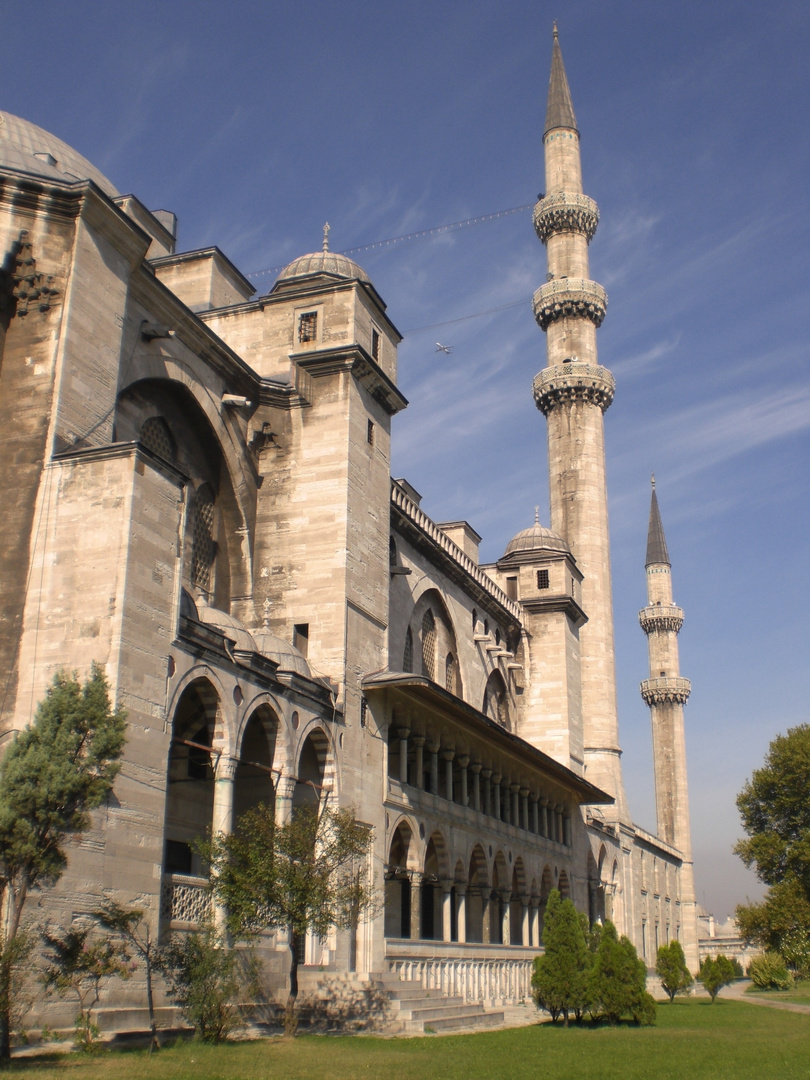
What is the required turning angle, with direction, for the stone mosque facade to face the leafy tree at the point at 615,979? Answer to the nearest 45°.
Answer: approximately 45° to its left

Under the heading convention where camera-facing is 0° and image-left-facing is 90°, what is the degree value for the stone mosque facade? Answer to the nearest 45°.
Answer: approximately 315°

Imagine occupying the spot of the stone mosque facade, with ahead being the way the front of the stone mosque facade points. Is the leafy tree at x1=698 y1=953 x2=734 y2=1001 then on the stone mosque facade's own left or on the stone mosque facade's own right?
on the stone mosque facade's own left

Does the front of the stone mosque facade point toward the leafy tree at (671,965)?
no

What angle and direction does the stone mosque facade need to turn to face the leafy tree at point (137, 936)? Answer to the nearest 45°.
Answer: approximately 45° to its right

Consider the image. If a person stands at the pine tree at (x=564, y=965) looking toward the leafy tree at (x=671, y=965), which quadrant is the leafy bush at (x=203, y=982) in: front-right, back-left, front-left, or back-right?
back-left
